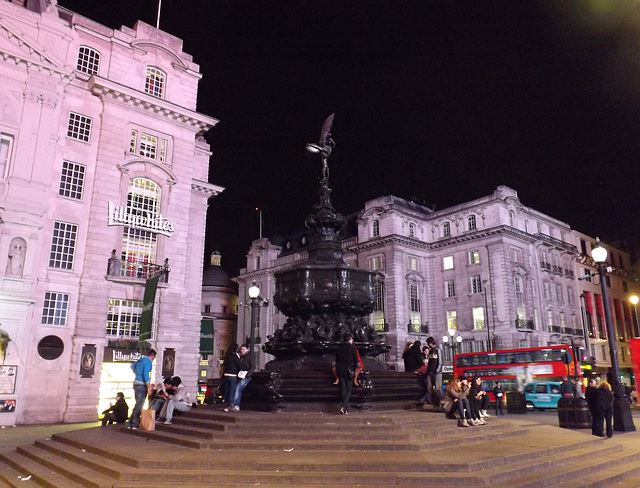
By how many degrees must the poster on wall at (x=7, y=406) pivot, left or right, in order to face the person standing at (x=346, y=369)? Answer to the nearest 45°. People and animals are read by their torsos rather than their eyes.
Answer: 0° — it already faces them

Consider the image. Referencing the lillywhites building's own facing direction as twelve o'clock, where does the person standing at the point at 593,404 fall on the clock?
The person standing is roughly at 12 o'clock from the lillywhites building.

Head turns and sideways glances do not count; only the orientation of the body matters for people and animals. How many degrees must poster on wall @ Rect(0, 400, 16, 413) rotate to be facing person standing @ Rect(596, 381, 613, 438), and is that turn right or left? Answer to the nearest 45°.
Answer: approximately 45° to its left

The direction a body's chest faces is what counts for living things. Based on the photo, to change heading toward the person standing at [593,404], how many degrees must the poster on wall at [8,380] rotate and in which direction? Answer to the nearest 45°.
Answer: approximately 45° to its left

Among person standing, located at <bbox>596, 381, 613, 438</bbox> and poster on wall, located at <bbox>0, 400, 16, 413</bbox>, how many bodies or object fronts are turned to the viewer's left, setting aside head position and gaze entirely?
0

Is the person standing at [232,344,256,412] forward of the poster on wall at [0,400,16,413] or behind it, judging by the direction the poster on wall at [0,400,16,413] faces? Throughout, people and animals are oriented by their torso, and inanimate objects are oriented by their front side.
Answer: forward

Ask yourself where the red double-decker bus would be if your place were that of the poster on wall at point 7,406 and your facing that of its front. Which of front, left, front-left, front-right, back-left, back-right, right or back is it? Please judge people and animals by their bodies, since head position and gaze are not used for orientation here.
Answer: left

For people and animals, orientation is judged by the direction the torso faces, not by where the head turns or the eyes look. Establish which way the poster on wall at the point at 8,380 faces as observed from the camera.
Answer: facing the viewer

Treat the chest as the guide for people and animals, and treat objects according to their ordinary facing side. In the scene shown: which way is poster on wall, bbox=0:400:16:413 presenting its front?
toward the camera

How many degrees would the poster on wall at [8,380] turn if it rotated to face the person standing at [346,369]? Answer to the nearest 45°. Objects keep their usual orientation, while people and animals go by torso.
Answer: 0° — it already faces them
